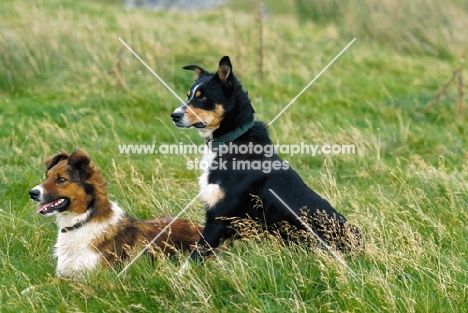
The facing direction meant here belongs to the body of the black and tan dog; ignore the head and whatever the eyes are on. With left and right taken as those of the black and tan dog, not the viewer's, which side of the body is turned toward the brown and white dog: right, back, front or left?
front

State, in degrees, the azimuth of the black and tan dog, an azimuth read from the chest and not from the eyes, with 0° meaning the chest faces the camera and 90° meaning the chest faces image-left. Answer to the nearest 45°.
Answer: approximately 90°

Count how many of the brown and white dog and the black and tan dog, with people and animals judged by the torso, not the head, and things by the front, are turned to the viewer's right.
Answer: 0

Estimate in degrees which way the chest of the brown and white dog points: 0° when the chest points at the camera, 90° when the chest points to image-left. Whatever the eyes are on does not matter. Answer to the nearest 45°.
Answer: approximately 45°
